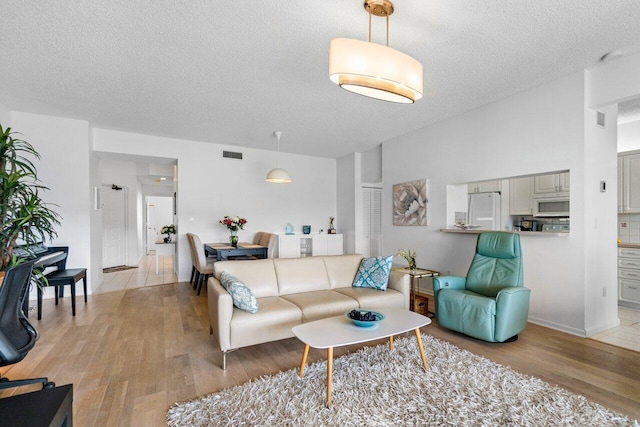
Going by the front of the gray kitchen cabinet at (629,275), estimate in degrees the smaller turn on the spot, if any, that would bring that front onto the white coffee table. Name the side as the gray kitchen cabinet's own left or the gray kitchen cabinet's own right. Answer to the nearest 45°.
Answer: approximately 45° to the gray kitchen cabinet's own left

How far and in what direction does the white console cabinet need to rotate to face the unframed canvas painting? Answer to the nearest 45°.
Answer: approximately 45° to its left

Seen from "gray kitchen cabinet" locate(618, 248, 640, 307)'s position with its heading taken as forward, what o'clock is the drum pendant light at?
The drum pendant light is roughly at 11 o'clock from the gray kitchen cabinet.

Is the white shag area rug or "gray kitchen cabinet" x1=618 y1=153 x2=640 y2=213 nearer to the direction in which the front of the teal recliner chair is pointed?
the white shag area rug

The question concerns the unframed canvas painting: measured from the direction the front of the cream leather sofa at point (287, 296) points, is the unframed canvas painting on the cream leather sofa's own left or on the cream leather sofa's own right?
on the cream leather sofa's own left

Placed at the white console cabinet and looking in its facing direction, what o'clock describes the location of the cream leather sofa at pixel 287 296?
The cream leather sofa is roughly at 12 o'clock from the white console cabinet.

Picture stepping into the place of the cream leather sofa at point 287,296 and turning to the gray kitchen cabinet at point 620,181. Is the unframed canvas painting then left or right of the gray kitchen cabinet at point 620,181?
left

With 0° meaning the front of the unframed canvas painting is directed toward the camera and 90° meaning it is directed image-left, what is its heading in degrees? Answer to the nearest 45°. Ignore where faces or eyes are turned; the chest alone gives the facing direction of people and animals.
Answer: approximately 45°
